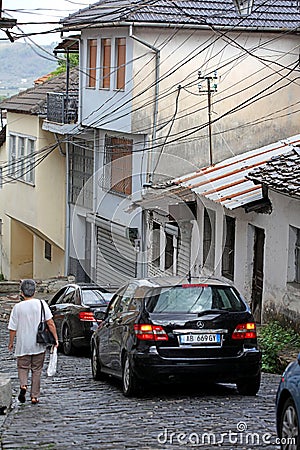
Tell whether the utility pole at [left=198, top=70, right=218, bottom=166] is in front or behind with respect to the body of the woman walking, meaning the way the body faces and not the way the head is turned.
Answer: in front

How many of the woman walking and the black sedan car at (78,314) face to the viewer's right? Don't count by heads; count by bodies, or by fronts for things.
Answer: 0

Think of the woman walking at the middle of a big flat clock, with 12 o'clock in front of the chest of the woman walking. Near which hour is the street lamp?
The street lamp is roughly at 1 o'clock from the woman walking.

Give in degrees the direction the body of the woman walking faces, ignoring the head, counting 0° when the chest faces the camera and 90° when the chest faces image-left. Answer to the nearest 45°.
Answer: approximately 180°

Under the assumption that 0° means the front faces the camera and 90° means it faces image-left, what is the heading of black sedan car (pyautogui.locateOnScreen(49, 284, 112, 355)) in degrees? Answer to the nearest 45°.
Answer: approximately 135°

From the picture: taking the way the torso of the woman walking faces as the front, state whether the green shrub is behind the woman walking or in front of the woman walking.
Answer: in front

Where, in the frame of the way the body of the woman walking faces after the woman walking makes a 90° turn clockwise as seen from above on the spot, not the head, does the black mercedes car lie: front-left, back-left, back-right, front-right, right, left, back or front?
front
